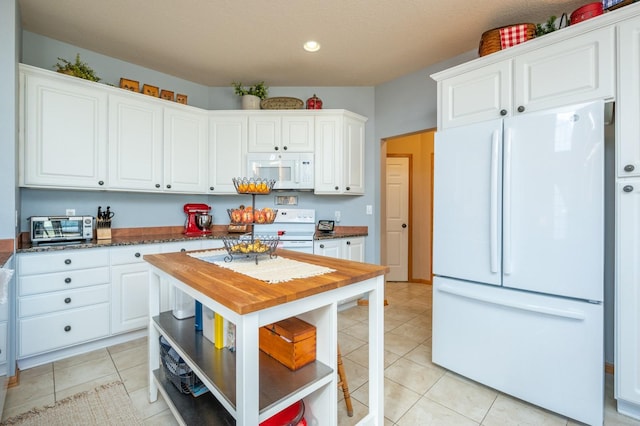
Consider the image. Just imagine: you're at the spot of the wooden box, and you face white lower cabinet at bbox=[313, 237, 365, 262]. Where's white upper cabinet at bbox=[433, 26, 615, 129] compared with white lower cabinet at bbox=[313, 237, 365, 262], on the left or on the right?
right

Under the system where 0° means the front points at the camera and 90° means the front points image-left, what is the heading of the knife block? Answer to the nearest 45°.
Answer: approximately 0°

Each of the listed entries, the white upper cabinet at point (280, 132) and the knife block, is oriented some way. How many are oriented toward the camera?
2

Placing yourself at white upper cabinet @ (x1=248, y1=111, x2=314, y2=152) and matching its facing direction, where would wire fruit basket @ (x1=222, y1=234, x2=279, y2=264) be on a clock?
The wire fruit basket is roughly at 12 o'clock from the white upper cabinet.
